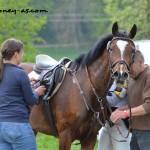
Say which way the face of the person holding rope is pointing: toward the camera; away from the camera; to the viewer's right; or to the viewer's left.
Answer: to the viewer's left

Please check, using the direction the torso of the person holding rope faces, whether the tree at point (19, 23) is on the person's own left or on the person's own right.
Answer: on the person's own right

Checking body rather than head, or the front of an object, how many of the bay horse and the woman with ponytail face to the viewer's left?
0

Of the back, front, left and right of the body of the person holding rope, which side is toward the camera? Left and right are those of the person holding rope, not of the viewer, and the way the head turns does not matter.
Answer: left

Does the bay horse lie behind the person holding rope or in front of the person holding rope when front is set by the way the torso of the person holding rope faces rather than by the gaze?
in front

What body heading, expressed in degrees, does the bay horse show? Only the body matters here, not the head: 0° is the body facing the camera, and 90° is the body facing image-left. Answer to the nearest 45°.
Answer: approximately 315°

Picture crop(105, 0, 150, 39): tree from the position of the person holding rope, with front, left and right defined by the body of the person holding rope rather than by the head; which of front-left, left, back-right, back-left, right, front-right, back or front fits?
right

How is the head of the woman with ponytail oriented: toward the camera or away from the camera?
away from the camera

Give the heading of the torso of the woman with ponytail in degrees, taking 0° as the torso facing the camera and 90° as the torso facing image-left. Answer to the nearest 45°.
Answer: approximately 225°

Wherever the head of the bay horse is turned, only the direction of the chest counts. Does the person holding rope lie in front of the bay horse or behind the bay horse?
in front
